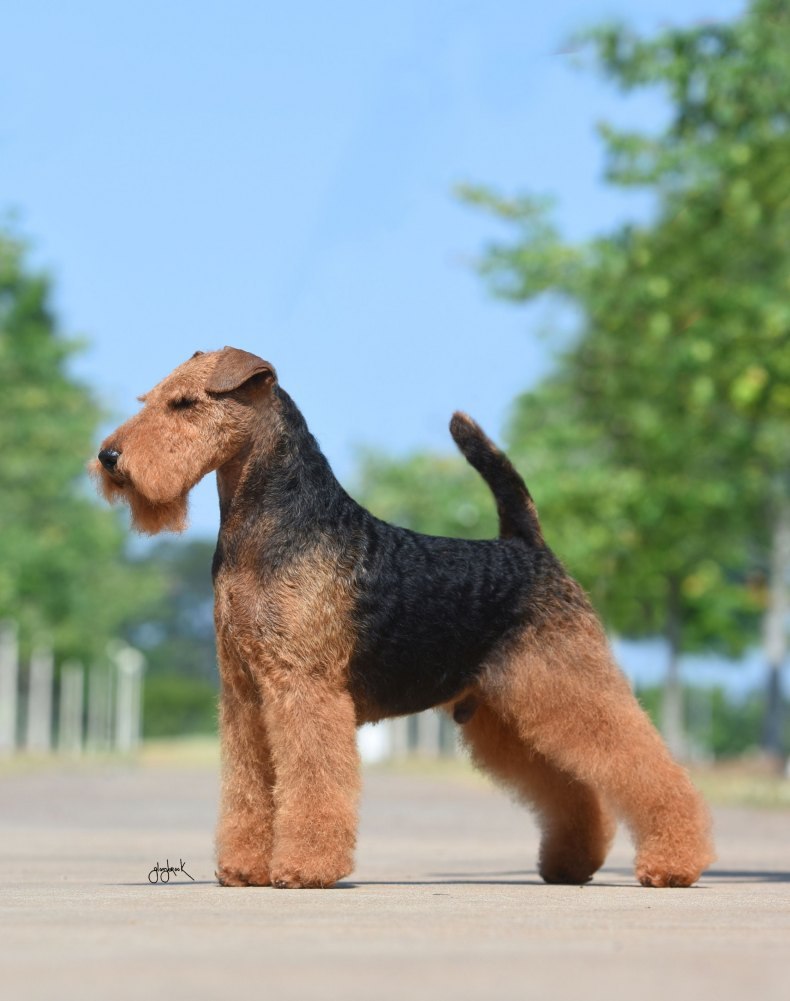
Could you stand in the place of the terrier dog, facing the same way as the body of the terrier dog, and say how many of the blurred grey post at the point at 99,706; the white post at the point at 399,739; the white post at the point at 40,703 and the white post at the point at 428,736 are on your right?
4

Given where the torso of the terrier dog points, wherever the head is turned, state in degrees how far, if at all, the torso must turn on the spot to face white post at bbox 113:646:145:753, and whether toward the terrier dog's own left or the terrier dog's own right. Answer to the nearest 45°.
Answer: approximately 90° to the terrier dog's own right

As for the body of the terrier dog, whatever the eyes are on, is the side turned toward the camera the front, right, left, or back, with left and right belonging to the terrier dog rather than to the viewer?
left

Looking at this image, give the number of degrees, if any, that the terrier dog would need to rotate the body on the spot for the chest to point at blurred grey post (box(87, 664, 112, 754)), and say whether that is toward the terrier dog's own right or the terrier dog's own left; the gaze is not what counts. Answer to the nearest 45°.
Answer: approximately 90° to the terrier dog's own right

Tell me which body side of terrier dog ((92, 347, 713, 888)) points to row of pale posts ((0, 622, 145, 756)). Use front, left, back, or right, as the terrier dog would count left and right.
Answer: right

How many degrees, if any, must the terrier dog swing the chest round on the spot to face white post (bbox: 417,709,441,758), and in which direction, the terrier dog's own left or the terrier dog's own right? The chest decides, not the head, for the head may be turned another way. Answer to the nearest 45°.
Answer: approximately 90° to the terrier dog's own right

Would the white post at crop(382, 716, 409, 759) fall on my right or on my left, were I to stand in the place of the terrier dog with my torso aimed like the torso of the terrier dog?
on my right

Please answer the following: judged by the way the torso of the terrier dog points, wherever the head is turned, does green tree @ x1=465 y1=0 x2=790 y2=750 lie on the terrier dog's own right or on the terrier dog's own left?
on the terrier dog's own right

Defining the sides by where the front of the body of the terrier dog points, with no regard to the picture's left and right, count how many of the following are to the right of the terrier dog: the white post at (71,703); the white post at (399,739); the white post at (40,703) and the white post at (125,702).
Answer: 4

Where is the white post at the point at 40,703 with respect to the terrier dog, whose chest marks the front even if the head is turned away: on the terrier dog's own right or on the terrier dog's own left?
on the terrier dog's own right

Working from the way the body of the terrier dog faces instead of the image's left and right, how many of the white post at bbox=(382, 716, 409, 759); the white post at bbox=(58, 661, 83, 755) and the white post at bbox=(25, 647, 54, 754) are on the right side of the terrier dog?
3
